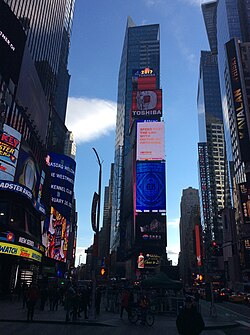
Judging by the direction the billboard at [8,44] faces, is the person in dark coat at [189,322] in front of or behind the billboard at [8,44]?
in front

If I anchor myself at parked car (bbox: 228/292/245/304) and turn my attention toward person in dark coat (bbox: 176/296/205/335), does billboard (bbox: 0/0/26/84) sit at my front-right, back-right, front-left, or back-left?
front-right

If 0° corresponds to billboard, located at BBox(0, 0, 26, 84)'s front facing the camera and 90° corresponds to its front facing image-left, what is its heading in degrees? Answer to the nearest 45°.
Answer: approximately 315°

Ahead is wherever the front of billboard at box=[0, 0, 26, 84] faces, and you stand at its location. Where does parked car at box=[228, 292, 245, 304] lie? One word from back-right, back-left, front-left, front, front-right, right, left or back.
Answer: front-left

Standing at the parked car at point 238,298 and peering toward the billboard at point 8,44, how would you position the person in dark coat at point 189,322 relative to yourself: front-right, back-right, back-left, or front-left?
front-left
